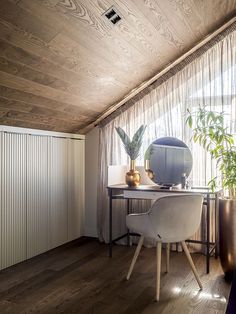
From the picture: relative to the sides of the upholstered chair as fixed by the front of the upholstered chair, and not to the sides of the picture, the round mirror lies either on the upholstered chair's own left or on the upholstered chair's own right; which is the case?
on the upholstered chair's own right

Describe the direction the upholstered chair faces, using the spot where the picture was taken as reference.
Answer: facing away from the viewer and to the left of the viewer

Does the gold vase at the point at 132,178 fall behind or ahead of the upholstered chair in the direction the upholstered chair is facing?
ahead

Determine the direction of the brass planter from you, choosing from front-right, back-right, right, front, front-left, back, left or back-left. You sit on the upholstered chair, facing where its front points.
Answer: right
